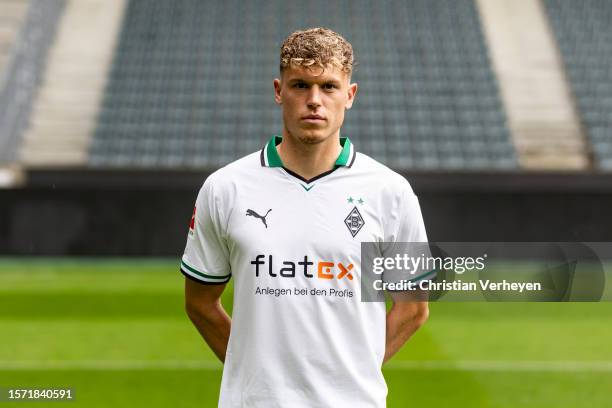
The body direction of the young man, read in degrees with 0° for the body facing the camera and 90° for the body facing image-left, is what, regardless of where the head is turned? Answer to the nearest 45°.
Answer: approximately 0°
